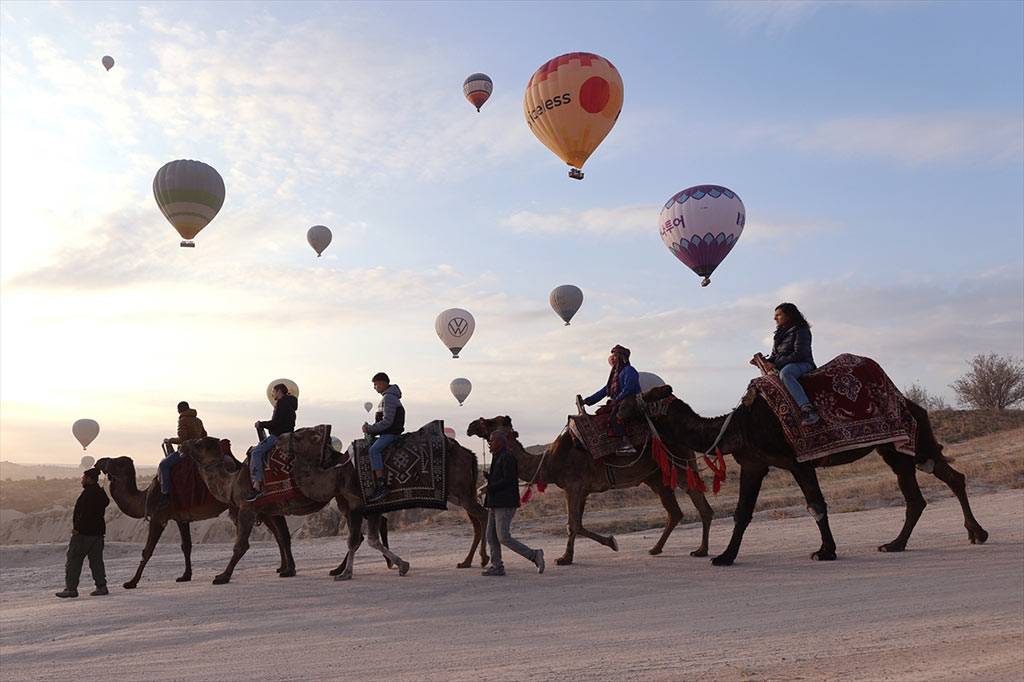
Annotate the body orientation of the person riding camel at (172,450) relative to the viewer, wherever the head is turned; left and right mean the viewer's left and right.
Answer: facing to the left of the viewer

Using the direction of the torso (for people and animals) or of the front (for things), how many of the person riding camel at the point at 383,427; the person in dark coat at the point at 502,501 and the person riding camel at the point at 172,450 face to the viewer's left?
3

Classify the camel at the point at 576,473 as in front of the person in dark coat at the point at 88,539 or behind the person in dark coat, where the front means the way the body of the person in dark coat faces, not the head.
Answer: behind

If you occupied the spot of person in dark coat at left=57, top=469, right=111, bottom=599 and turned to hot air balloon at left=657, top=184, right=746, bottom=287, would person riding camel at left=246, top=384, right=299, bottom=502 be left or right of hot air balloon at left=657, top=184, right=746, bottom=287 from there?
right

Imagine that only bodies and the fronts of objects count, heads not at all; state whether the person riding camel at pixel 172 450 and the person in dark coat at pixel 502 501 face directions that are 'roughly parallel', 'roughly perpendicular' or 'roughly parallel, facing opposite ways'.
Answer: roughly parallel

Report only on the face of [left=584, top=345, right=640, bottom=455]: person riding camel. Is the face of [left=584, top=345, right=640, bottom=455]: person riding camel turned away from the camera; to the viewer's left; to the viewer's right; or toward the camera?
to the viewer's left

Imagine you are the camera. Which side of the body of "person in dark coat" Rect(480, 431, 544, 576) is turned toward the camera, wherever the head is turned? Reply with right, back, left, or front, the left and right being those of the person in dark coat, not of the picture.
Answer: left

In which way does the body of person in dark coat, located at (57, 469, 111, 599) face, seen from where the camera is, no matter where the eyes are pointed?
to the viewer's left

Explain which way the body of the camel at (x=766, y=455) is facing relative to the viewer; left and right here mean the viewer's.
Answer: facing to the left of the viewer

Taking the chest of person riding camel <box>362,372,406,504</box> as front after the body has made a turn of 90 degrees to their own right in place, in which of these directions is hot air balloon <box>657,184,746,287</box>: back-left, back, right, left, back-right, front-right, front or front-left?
front-right

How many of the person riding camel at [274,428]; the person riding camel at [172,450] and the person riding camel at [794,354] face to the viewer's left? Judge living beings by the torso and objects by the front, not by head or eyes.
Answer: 3

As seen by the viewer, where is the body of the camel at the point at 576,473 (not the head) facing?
to the viewer's left

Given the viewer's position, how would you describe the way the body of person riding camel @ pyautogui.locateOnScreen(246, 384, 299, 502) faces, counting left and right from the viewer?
facing to the left of the viewer

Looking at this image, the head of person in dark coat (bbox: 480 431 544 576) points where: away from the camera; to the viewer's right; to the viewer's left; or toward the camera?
to the viewer's left

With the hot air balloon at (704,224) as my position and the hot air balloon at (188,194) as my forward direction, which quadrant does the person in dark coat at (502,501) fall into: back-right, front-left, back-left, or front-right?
front-left

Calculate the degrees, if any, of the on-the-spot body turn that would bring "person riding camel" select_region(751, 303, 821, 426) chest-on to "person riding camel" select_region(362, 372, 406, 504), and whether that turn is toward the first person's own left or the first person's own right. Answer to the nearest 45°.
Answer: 0° — they already face them

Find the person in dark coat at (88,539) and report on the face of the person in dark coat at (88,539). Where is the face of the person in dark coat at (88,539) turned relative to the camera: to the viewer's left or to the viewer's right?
to the viewer's left

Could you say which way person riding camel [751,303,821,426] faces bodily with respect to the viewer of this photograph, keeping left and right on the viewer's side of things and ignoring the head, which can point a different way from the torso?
facing to the left of the viewer

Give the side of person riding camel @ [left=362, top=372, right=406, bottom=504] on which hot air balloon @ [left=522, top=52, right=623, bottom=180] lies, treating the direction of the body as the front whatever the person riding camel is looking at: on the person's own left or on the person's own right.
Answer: on the person's own right
